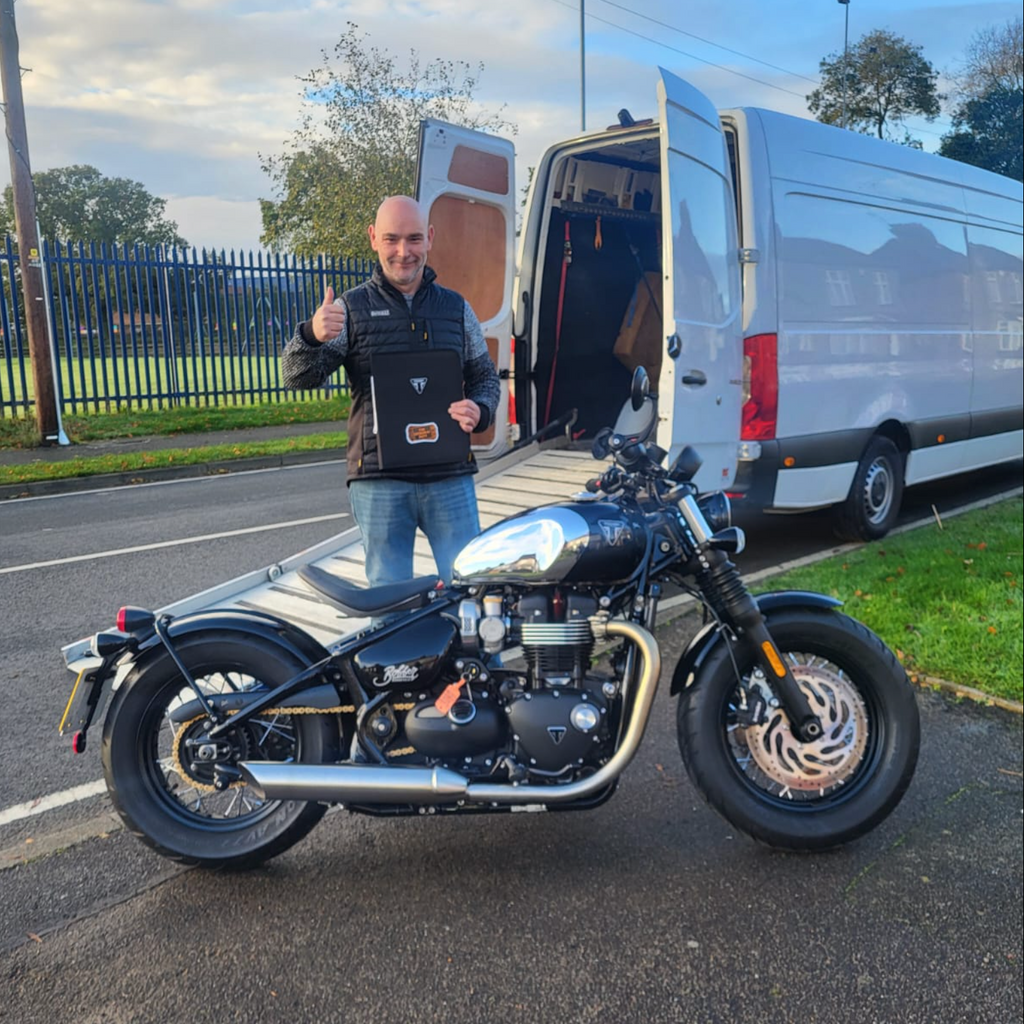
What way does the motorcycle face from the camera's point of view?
to the viewer's right

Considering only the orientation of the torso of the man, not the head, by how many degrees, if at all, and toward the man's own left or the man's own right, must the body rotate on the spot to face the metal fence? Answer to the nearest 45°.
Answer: approximately 180°

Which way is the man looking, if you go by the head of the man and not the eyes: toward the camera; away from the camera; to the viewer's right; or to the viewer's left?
toward the camera

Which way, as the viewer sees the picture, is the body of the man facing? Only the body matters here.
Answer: toward the camera

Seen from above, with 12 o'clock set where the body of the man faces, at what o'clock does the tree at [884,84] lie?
The tree is roughly at 7 o'clock from the man.

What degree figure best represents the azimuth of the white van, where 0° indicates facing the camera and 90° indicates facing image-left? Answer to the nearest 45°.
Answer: approximately 225°

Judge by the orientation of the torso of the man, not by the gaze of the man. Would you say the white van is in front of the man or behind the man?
behind

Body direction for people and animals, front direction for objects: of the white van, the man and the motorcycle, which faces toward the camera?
the man

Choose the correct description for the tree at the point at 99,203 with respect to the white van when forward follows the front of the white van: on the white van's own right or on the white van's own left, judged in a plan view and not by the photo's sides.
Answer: on the white van's own left

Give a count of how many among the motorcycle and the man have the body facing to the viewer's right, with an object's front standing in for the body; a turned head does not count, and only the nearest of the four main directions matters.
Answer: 1

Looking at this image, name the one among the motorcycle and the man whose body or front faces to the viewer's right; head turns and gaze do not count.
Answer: the motorcycle

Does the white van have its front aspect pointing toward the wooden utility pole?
no
